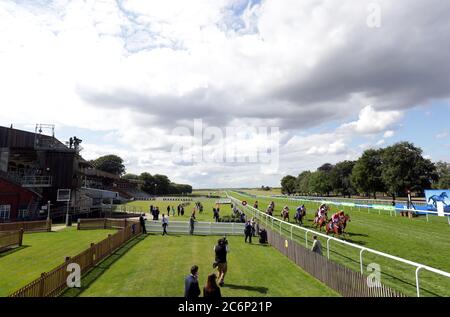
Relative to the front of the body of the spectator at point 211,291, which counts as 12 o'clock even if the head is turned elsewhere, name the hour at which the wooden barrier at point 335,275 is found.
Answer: The wooden barrier is roughly at 2 o'clock from the spectator.

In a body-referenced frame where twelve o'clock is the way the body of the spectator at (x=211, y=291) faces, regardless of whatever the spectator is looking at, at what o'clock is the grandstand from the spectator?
The grandstand is roughly at 11 o'clock from the spectator.

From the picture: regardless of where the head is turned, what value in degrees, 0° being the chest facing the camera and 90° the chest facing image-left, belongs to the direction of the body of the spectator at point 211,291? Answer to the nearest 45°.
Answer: approximately 180°

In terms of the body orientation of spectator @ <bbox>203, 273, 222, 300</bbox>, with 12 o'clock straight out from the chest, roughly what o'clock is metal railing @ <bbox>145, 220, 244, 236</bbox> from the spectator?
The metal railing is roughly at 12 o'clock from the spectator.

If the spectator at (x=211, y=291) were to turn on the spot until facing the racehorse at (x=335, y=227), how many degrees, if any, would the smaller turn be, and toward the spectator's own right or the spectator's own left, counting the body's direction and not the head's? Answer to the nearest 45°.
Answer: approximately 45° to the spectator's own right

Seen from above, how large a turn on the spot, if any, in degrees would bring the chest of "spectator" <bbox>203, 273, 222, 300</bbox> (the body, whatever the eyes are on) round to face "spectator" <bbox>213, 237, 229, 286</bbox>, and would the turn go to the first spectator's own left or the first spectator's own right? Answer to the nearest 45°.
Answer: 0° — they already face them
